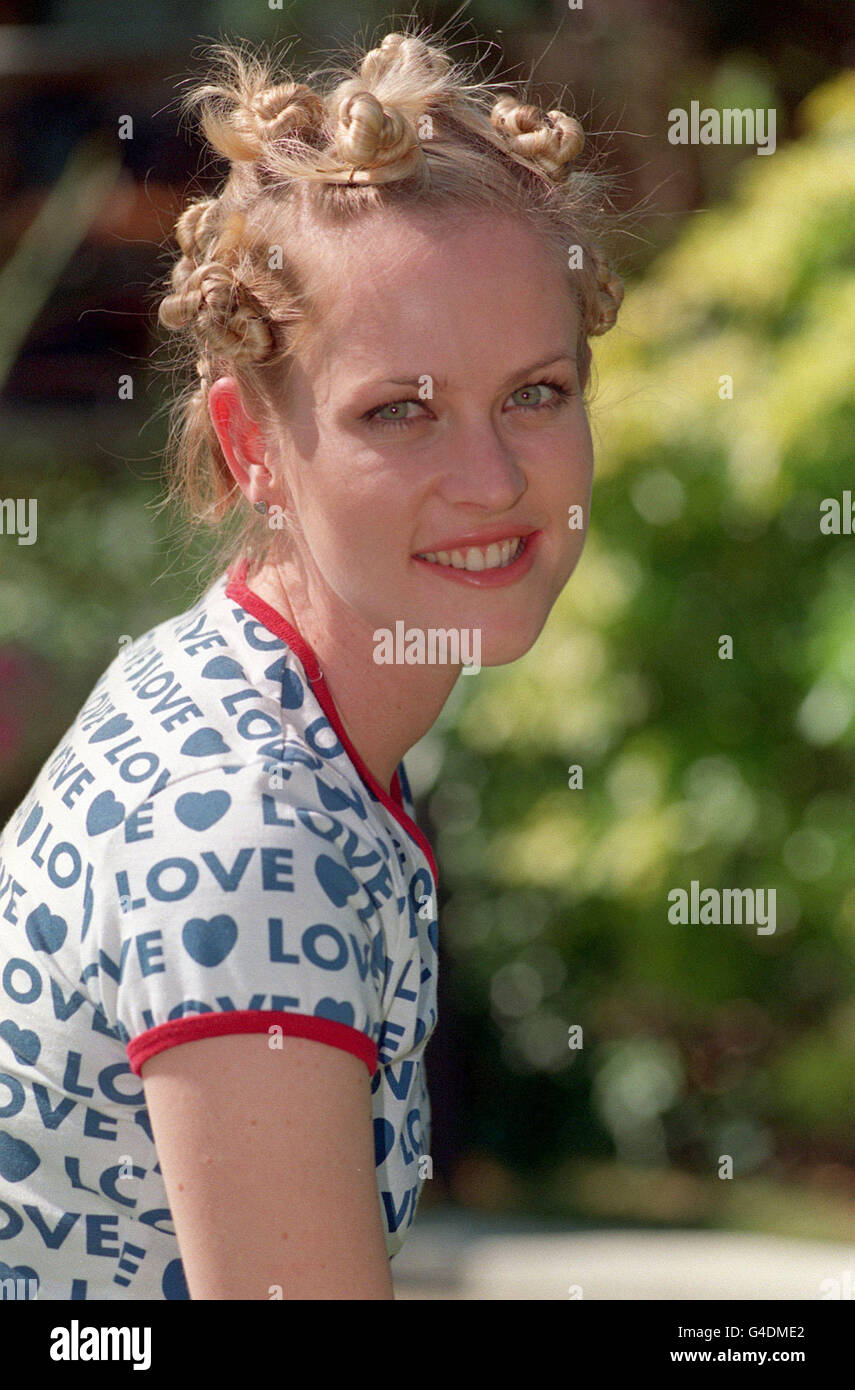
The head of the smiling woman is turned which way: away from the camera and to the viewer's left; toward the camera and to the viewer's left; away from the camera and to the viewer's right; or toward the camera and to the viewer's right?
toward the camera and to the viewer's right

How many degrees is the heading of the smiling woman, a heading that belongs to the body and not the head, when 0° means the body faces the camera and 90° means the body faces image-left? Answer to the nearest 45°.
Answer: approximately 270°
